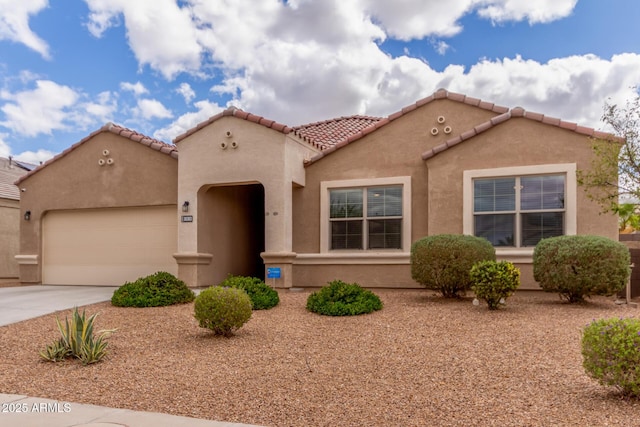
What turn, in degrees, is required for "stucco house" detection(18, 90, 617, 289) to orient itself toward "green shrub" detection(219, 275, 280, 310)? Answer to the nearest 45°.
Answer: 0° — it already faces it

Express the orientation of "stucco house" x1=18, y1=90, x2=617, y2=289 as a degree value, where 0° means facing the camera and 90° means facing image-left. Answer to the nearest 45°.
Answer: approximately 0°

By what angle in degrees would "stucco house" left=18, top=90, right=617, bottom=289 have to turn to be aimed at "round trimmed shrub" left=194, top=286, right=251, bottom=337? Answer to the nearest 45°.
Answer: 0° — it already faces it

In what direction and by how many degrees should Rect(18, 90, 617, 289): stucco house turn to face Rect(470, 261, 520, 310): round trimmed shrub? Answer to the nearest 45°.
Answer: approximately 45° to its left

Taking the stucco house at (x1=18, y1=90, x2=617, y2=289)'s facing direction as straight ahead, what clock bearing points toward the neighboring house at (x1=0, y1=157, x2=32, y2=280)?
The neighboring house is roughly at 4 o'clock from the stucco house.

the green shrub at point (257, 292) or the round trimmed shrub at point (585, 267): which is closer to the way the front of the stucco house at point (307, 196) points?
the green shrub
